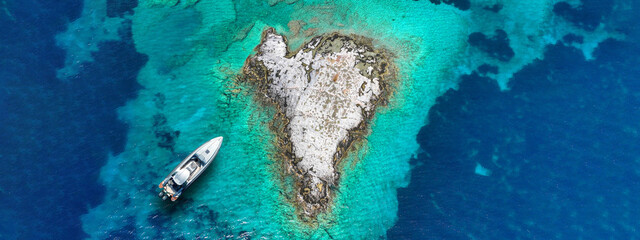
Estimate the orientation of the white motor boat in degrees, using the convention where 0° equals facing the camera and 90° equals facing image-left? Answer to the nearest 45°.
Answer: approximately 225°

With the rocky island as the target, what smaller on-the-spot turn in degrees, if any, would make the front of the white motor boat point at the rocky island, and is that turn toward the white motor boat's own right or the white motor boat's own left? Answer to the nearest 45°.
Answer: approximately 45° to the white motor boat's own right
